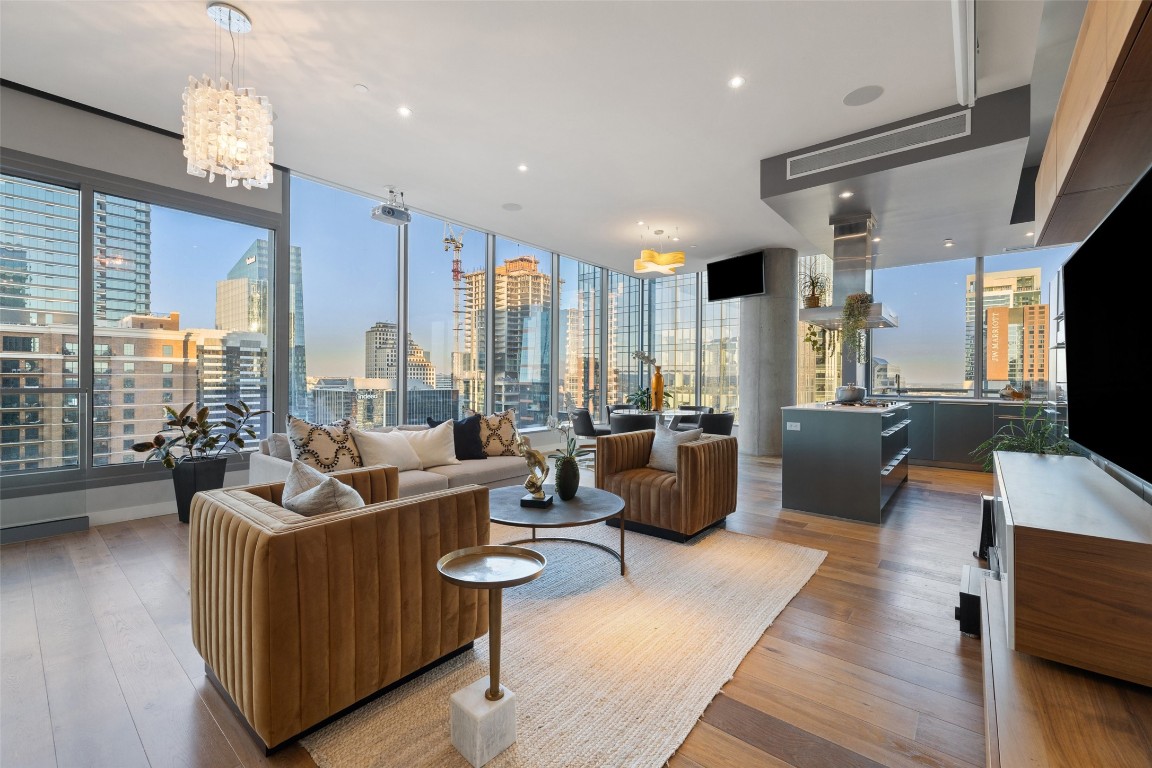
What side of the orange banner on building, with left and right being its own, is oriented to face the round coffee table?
front

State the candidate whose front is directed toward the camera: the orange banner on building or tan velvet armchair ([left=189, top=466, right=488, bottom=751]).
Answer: the orange banner on building

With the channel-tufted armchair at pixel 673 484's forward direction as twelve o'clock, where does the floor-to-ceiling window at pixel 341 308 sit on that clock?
The floor-to-ceiling window is roughly at 2 o'clock from the channel-tufted armchair.

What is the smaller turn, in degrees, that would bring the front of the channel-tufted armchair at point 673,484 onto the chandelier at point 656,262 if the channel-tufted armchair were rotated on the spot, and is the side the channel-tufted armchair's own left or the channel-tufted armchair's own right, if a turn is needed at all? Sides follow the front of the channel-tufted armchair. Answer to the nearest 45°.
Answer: approximately 135° to the channel-tufted armchair's own right

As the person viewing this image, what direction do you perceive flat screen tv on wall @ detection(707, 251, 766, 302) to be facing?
facing the viewer and to the left of the viewer

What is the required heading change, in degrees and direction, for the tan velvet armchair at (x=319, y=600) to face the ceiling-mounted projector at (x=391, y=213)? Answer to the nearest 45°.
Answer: approximately 45° to its left

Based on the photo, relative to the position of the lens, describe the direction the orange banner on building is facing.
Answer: facing the viewer

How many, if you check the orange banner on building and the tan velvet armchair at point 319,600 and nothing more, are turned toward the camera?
1

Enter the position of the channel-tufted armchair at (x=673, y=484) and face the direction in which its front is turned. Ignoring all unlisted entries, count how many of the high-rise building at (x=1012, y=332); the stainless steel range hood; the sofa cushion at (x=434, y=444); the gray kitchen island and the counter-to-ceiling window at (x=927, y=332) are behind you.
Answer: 4

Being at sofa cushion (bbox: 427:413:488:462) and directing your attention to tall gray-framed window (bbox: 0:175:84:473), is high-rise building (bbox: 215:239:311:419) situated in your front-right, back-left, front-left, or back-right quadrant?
front-right

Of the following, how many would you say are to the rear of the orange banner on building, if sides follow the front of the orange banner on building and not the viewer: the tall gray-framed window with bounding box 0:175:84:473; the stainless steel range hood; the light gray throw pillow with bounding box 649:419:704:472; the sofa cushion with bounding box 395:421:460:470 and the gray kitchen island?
0

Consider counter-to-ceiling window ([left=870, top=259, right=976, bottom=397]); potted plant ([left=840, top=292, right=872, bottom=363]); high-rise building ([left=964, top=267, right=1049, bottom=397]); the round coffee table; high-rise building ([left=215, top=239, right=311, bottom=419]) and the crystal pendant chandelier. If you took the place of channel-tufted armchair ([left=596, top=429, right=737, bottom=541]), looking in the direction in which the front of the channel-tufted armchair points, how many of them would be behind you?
3

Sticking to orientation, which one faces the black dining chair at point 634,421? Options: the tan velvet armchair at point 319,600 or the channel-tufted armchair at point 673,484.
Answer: the tan velvet armchair

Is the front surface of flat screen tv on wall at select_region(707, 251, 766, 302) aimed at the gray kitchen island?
no

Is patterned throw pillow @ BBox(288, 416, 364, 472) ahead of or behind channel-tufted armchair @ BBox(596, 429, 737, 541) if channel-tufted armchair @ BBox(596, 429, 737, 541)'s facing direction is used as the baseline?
ahead

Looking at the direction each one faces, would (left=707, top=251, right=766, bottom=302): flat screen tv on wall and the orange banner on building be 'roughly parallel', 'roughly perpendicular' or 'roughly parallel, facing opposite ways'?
roughly parallel

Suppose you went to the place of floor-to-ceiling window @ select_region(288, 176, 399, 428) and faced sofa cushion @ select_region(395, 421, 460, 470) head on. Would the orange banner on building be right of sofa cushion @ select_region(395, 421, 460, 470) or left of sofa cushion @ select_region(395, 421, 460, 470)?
left

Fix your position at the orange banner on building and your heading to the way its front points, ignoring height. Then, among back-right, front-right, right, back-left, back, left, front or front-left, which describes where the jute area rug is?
front
